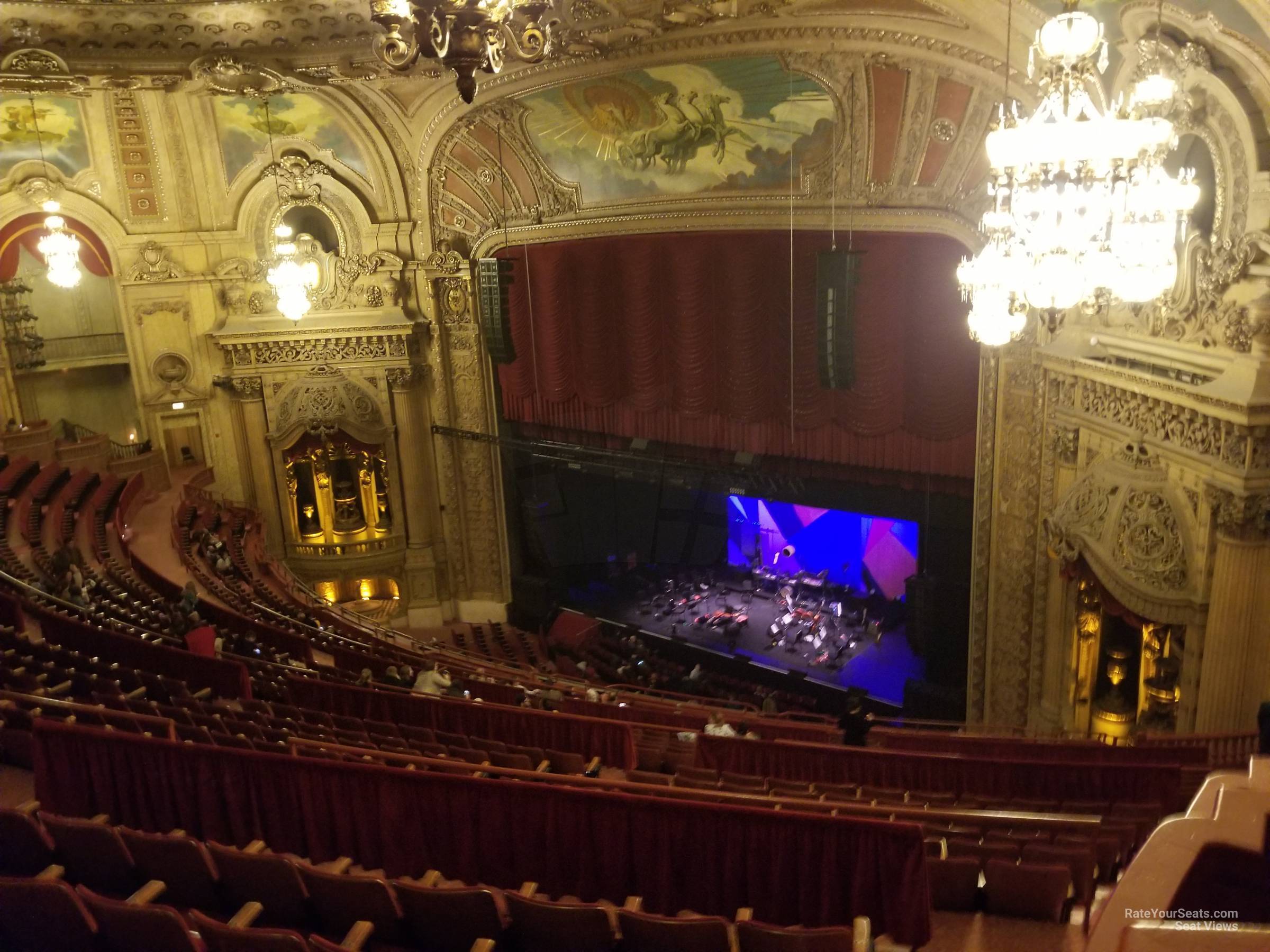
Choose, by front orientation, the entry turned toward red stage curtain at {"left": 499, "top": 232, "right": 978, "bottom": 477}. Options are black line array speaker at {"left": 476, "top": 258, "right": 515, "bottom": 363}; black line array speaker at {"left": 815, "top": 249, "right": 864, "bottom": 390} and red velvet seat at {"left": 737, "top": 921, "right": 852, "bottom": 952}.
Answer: the red velvet seat

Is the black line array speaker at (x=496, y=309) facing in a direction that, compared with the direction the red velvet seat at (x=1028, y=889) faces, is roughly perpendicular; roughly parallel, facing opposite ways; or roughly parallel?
roughly parallel, facing opposite ways

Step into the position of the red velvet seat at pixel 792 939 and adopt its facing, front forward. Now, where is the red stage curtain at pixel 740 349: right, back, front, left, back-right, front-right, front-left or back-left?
front

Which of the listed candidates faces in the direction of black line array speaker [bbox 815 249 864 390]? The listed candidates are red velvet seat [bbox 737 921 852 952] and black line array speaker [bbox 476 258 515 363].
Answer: the red velvet seat

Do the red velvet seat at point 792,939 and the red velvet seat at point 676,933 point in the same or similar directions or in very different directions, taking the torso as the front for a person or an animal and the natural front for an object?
same or similar directions

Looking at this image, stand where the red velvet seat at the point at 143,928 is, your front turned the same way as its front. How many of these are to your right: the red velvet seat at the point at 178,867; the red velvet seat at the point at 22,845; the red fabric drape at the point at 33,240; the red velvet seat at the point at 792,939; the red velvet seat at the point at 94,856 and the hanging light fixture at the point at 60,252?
1

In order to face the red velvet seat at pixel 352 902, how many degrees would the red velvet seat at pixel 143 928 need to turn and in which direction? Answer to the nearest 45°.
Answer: approximately 45° to its right

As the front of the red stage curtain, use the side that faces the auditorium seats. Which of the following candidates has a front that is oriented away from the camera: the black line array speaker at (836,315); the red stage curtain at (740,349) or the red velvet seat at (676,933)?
the red velvet seat

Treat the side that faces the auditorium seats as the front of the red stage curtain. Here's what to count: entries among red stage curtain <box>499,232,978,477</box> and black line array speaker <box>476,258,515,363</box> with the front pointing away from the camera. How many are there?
0

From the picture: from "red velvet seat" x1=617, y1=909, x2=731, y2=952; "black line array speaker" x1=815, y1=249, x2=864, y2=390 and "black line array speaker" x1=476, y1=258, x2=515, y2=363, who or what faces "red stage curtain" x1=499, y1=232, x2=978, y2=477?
the red velvet seat

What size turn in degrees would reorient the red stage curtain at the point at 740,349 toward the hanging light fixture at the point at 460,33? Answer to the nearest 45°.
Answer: approximately 45° to its left

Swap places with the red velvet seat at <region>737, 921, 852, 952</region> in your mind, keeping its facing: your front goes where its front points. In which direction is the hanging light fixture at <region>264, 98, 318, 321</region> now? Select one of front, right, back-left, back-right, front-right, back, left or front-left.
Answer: front-left

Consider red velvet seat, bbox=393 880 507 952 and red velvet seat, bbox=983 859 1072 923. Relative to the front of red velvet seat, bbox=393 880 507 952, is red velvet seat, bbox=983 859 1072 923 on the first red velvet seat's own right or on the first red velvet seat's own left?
on the first red velvet seat's own right

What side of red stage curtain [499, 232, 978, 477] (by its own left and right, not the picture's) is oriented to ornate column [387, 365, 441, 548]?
right

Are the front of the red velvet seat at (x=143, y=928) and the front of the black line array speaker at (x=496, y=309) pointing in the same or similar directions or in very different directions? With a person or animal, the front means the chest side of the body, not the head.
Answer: very different directions

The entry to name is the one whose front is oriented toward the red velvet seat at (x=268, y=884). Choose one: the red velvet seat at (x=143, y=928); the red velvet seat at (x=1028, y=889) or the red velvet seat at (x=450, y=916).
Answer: the red velvet seat at (x=143, y=928)

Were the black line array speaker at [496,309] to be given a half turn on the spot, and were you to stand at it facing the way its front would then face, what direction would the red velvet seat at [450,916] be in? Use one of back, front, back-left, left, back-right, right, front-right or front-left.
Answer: back-right

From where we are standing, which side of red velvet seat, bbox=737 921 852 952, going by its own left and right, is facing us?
back

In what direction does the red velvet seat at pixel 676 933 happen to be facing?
away from the camera
